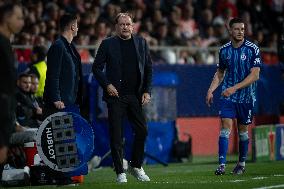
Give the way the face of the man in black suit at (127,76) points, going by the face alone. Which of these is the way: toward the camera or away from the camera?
toward the camera

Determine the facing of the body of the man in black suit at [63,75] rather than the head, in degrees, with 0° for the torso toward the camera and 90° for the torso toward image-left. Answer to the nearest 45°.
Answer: approximately 270°

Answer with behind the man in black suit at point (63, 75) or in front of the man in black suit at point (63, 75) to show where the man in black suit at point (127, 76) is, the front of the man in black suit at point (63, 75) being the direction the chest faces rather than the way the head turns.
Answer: in front
